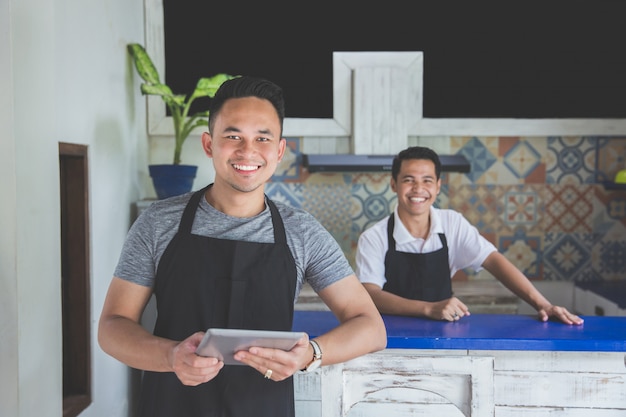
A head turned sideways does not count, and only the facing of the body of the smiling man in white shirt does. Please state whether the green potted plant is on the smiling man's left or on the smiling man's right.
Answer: on the smiling man's right

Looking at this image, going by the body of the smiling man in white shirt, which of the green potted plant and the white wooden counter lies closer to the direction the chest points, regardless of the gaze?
the white wooden counter

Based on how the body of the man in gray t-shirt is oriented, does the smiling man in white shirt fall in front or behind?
behind

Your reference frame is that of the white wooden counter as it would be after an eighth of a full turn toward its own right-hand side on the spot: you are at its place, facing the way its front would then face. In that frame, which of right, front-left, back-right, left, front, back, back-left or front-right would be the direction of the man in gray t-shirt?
front

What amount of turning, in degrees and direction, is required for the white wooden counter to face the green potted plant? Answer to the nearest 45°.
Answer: approximately 135° to its right

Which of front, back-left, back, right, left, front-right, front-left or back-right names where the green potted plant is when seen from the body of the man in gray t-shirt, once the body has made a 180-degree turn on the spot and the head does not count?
front

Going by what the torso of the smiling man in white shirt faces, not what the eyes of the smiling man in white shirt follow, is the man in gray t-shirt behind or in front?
in front

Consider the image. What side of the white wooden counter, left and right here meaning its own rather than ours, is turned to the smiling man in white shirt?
back
